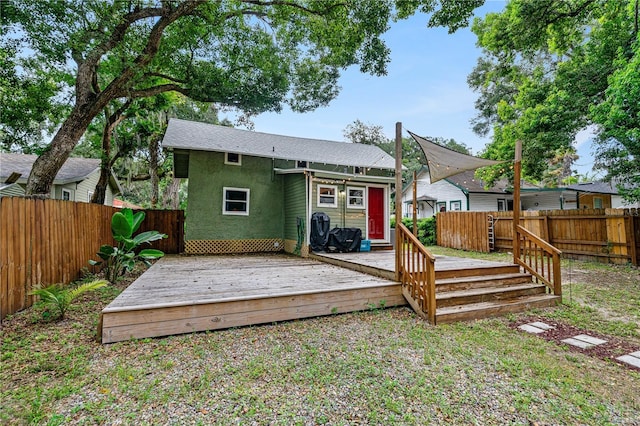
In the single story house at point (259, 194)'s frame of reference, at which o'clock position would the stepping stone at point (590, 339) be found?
The stepping stone is roughly at 11 o'clock from the single story house.

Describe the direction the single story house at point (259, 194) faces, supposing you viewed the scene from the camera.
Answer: facing the viewer

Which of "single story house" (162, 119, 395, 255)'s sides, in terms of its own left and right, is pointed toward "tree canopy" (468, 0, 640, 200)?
left

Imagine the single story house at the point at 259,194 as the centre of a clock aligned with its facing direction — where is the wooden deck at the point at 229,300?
The wooden deck is roughly at 12 o'clock from the single story house.

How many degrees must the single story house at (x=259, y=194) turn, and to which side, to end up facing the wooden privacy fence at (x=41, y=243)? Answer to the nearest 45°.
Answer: approximately 45° to its right

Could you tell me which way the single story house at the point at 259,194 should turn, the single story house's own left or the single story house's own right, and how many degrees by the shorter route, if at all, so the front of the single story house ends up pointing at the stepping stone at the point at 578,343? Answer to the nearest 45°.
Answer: approximately 45° to the single story house's own left

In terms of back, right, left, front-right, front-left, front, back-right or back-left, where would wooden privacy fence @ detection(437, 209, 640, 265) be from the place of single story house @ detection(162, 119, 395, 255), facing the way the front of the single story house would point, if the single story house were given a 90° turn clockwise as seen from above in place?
back

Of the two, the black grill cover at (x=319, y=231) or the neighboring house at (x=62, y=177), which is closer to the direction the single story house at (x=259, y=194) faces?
the black grill cover

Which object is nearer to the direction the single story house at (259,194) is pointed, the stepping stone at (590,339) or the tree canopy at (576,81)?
the stepping stone

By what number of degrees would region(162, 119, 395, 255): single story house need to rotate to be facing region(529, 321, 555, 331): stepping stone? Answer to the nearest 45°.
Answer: approximately 45° to its left
